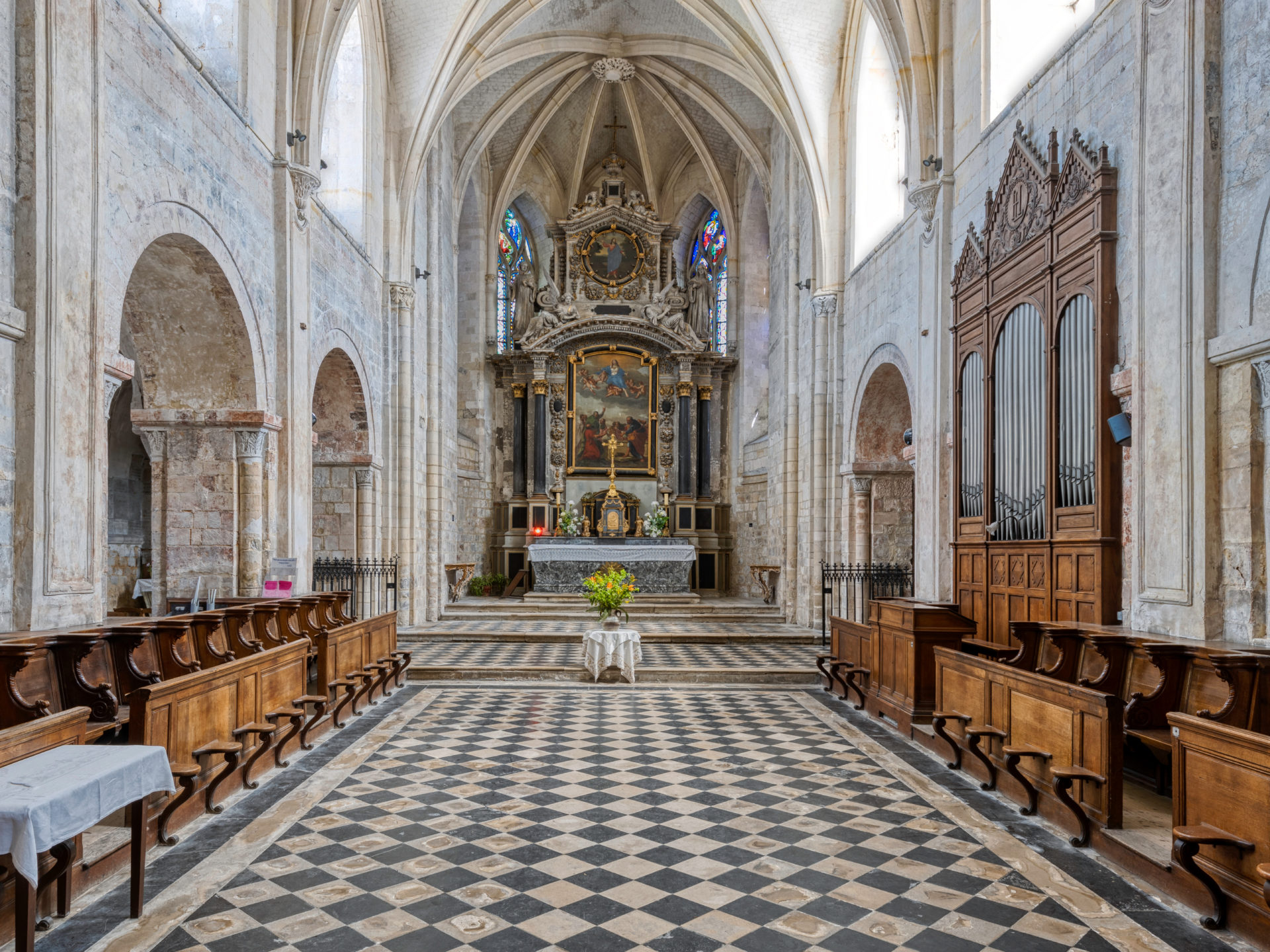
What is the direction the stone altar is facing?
toward the camera

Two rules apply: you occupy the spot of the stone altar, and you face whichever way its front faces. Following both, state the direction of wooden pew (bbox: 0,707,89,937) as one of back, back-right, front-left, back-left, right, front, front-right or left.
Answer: front

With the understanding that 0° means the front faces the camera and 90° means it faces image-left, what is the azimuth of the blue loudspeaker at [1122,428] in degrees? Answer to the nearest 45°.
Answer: approximately 45°

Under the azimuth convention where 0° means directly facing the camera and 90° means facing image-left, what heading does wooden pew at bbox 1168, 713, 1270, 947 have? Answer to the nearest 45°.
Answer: approximately 45°

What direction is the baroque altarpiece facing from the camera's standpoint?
toward the camera

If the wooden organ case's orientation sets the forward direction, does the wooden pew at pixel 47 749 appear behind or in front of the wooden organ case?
in front

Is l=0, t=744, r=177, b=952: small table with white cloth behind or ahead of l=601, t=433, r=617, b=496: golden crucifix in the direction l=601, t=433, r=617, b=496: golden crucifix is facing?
ahead
